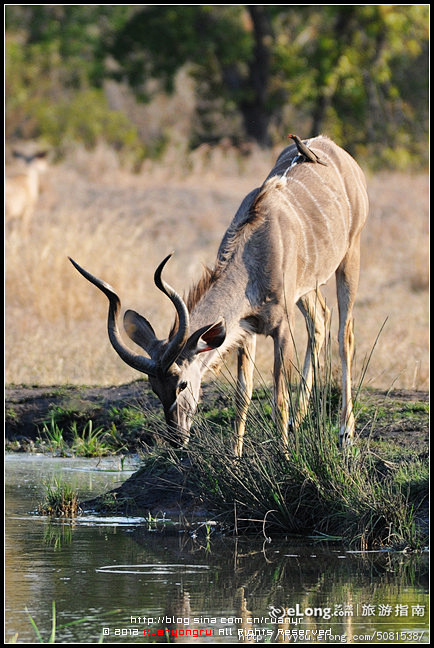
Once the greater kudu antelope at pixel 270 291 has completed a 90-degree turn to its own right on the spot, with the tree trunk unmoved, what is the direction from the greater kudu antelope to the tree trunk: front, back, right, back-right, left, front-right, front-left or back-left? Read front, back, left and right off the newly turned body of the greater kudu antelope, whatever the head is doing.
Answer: front-right

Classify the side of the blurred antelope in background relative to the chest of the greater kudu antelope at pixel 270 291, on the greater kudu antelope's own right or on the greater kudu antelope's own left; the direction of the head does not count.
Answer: on the greater kudu antelope's own right

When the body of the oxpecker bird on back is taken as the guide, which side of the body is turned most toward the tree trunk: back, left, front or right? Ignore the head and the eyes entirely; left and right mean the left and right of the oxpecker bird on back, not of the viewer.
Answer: right

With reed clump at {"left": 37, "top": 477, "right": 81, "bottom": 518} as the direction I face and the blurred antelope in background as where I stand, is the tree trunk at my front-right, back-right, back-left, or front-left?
back-left

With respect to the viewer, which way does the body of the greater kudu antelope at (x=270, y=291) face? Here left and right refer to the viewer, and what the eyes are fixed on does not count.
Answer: facing the viewer and to the left of the viewer

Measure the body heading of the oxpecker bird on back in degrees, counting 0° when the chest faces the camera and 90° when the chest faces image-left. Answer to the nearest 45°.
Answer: approximately 90°
